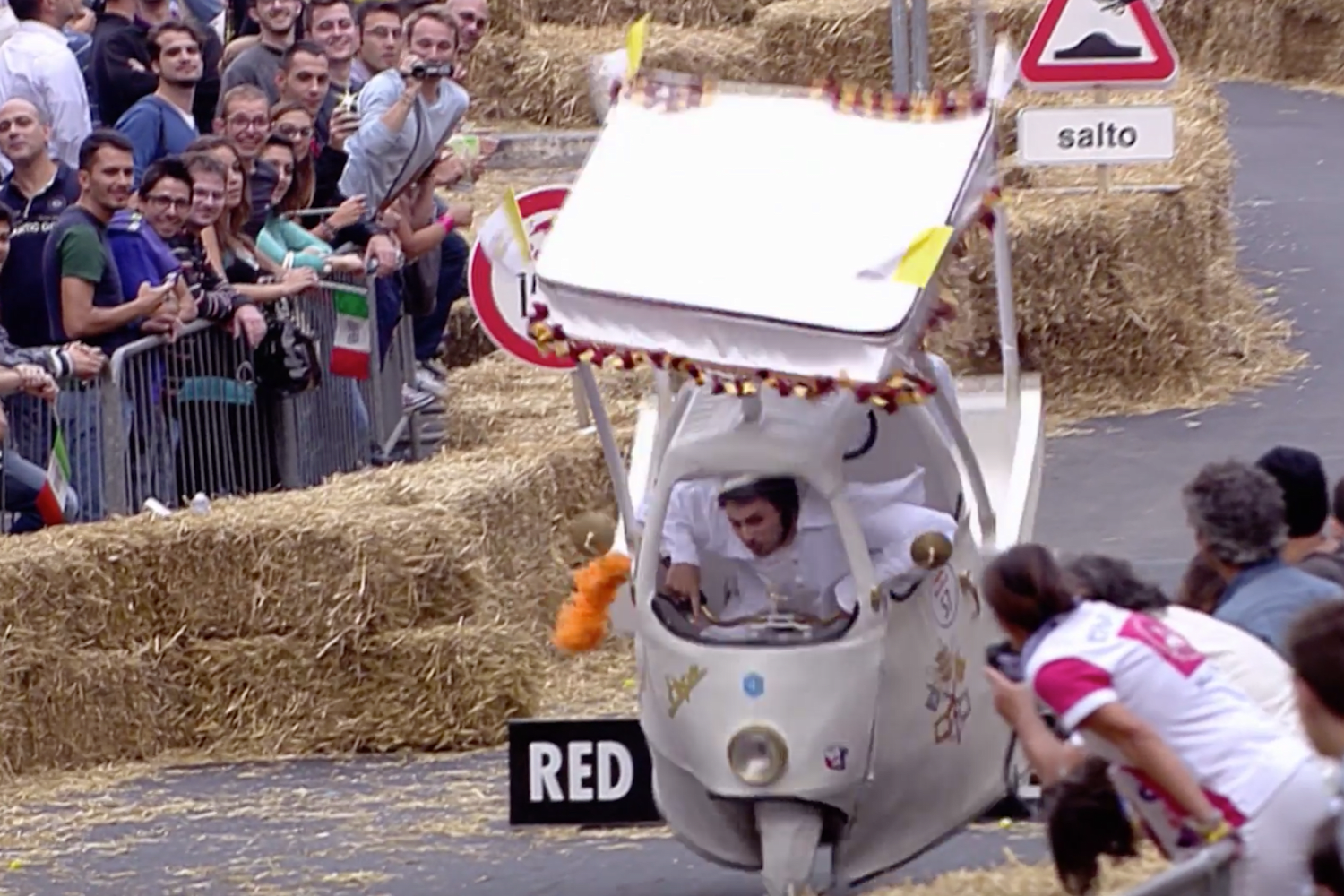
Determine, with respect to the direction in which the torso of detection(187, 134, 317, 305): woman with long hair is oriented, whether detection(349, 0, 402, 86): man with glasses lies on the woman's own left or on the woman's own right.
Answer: on the woman's own left

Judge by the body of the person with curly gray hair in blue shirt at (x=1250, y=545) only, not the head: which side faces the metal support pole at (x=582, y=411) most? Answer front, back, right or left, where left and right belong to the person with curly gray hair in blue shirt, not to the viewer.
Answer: front

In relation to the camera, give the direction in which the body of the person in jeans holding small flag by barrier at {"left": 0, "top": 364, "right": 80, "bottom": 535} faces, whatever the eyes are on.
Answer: to the viewer's right

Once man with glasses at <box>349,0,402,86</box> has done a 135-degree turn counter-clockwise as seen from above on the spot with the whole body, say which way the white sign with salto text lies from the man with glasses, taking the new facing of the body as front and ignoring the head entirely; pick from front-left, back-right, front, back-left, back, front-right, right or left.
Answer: right

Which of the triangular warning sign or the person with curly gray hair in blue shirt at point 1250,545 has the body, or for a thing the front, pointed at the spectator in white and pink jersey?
the triangular warning sign

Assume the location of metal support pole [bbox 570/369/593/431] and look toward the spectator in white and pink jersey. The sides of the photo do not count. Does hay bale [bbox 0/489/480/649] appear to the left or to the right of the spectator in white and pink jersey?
right

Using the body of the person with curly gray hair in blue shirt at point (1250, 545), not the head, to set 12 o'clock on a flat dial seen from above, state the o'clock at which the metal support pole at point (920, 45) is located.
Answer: The metal support pole is roughly at 1 o'clock from the person with curly gray hair in blue shirt.

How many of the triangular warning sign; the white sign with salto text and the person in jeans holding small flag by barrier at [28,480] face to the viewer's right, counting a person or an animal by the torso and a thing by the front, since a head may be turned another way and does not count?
1

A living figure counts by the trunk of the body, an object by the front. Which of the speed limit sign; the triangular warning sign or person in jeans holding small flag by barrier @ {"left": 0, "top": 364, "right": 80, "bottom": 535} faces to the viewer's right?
the person in jeans holding small flag by barrier

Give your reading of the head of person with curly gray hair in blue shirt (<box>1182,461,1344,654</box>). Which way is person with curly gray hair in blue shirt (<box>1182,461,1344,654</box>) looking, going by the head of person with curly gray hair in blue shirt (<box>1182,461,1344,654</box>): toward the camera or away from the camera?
away from the camera

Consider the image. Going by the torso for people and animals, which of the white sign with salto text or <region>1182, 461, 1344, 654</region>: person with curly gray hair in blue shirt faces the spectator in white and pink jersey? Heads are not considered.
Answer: the white sign with salto text

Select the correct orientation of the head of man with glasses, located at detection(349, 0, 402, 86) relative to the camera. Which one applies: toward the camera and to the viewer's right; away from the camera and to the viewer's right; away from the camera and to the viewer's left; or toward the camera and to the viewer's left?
toward the camera and to the viewer's right
